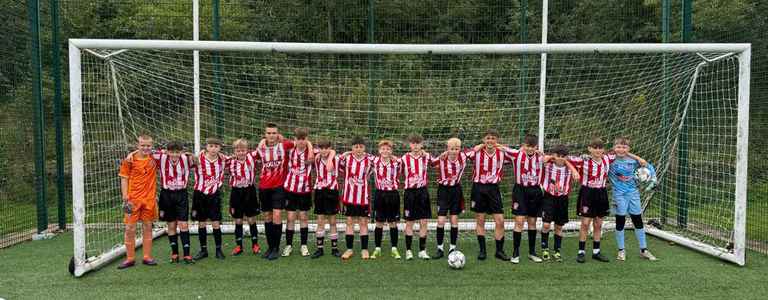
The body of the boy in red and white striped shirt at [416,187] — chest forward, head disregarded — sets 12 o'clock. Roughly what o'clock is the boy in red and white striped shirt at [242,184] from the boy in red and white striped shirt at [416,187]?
the boy in red and white striped shirt at [242,184] is roughly at 3 o'clock from the boy in red and white striped shirt at [416,187].

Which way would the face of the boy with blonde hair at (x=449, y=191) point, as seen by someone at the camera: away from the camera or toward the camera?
toward the camera

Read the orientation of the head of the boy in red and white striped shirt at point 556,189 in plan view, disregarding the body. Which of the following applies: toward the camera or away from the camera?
toward the camera

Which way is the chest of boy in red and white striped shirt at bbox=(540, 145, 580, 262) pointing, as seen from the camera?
toward the camera

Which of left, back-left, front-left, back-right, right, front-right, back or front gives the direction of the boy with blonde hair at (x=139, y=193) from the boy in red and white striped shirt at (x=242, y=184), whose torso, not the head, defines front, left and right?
right

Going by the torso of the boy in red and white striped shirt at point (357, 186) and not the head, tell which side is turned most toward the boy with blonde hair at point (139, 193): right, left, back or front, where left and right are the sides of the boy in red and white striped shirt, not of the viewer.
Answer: right

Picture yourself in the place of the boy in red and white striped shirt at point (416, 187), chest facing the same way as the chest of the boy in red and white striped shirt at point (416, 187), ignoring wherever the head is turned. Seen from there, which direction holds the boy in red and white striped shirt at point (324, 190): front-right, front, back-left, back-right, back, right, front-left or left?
right

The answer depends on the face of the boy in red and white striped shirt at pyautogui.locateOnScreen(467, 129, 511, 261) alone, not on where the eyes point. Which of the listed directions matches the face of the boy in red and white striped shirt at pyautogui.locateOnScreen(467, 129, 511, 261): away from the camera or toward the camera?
toward the camera

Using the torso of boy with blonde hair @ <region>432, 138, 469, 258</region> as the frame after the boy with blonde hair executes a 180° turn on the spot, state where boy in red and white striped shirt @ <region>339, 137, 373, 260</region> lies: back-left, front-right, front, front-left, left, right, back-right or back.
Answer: left

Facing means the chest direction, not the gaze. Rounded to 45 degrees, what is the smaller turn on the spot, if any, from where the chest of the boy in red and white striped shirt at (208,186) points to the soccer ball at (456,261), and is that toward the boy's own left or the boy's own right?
approximately 45° to the boy's own left

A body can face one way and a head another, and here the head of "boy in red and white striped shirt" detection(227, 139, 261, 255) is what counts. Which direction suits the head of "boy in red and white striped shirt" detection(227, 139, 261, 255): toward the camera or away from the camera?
toward the camera

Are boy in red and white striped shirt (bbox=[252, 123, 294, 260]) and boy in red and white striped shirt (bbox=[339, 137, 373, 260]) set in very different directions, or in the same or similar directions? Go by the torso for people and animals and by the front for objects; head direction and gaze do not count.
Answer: same or similar directions

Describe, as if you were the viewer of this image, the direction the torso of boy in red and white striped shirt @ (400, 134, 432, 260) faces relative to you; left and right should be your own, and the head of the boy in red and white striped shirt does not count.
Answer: facing the viewer

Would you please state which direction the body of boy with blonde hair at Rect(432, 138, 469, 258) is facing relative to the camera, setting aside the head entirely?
toward the camera
